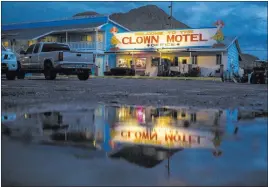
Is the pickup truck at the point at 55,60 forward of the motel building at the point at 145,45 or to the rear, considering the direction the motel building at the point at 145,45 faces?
forward

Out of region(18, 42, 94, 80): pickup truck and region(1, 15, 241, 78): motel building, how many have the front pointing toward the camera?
1

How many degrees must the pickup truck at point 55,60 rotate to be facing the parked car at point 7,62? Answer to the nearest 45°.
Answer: approximately 45° to its left

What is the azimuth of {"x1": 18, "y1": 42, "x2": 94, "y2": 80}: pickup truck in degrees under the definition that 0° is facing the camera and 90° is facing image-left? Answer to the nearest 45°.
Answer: approximately 135°

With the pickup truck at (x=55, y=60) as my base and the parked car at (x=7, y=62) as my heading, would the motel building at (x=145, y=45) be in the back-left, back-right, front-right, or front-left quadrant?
back-right

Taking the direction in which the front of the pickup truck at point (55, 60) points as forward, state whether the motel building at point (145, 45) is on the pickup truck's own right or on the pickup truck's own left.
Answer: on the pickup truck's own right
